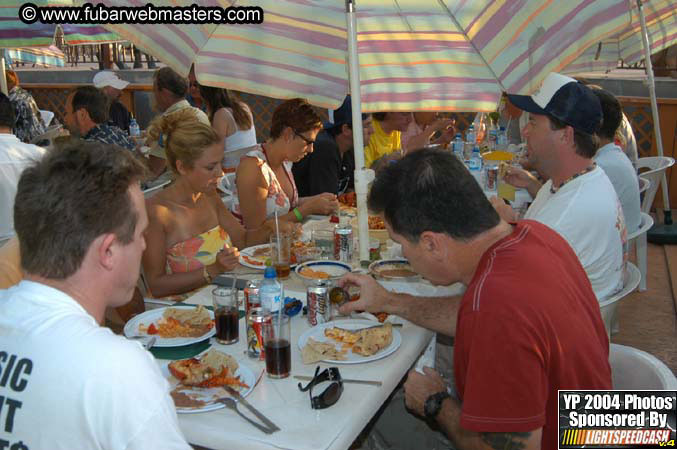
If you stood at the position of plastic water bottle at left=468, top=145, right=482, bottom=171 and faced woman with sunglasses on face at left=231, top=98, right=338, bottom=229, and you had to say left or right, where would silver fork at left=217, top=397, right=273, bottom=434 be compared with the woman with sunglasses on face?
left

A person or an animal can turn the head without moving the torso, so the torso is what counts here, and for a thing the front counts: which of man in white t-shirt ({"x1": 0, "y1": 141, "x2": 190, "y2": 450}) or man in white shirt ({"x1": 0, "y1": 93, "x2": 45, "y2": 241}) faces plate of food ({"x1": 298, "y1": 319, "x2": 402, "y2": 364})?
man in white t-shirt ({"x1": 0, "y1": 141, "x2": 190, "y2": 450})

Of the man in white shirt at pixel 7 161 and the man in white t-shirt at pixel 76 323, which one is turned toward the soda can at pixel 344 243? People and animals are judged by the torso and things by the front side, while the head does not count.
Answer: the man in white t-shirt at pixel 76 323

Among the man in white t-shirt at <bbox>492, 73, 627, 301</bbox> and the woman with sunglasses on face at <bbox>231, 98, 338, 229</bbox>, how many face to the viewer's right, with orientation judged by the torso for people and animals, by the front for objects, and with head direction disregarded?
1

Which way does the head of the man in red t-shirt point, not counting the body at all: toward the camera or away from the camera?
away from the camera

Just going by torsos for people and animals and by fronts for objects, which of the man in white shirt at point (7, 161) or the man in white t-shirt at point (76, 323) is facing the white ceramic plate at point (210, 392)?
the man in white t-shirt at point (76, 323)

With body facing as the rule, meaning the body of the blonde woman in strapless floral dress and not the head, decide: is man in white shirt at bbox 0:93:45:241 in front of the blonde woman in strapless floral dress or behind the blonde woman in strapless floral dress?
behind

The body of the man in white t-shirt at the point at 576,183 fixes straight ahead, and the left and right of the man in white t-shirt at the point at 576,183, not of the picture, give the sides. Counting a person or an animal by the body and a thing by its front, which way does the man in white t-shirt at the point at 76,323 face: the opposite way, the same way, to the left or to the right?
to the right

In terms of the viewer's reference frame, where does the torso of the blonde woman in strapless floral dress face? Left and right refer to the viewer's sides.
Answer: facing the viewer and to the right of the viewer

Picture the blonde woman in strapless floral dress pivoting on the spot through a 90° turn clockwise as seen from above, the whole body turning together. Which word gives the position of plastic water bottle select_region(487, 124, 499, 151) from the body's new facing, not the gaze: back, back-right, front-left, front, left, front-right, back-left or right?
back

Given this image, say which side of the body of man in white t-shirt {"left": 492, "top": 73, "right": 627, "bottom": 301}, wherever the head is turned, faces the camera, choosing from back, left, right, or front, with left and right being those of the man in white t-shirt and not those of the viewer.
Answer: left

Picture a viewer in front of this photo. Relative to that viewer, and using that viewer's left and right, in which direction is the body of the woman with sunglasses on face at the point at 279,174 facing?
facing to the right of the viewer

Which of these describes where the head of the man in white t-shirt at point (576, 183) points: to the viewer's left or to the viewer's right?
to the viewer's left

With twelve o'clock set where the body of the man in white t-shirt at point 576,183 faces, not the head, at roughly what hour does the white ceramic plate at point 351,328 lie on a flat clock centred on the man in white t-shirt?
The white ceramic plate is roughly at 10 o'clock from the man in white t-shirt.

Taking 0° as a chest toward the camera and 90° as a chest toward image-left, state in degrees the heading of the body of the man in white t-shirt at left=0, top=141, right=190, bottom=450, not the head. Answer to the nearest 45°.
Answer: approximately 225°
